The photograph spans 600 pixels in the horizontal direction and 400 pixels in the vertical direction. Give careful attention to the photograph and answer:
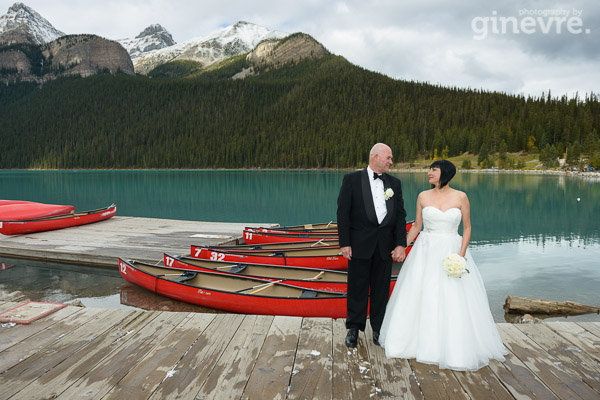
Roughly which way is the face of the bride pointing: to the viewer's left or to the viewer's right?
to the viewer's left

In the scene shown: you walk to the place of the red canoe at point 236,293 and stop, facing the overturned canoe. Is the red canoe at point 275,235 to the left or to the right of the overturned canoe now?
right

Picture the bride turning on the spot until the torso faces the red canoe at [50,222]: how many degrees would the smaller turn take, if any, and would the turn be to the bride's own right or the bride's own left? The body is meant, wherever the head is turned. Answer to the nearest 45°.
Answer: approximately 135° to the bride's own right

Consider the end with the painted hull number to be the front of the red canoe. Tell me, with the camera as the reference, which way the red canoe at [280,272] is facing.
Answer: facing away from the viewer and to the left of the viewer

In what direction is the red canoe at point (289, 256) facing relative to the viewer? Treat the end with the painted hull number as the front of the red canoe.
to the viewer's left
